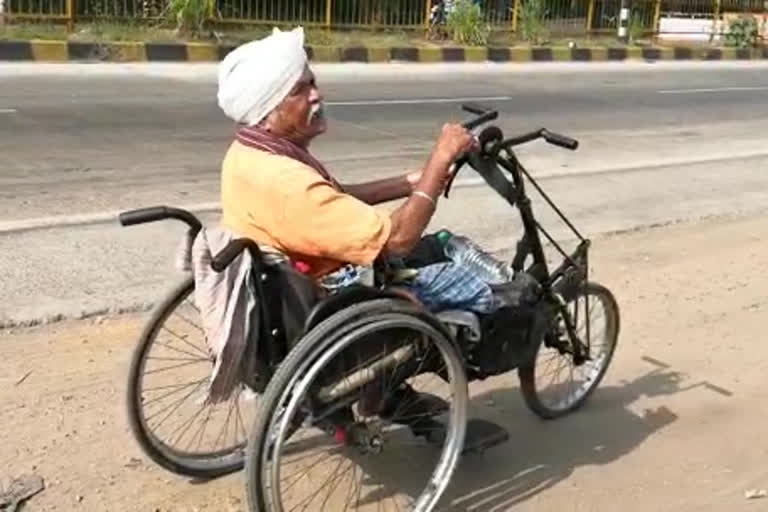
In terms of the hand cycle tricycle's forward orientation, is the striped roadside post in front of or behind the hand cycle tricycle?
in front

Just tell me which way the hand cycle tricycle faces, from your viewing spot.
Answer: facing away from the viewer and to the right of the viewer
